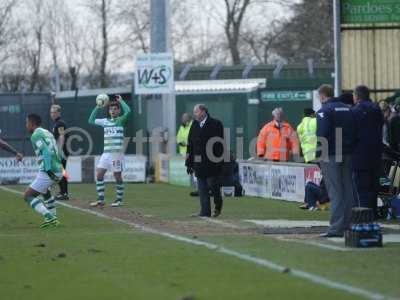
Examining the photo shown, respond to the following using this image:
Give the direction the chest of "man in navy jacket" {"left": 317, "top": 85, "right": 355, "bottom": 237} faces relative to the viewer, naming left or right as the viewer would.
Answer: facing away from the viewer and to the left of the viewer

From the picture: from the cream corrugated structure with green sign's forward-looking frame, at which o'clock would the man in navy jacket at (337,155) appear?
The man in navy jacket is roughly at 12 o'clock from the cream corrugated structure with green sign.

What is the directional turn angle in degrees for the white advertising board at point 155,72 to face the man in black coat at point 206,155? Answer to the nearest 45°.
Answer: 0° — it already faces them

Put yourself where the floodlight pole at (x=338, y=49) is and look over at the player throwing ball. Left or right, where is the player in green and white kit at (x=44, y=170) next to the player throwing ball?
left

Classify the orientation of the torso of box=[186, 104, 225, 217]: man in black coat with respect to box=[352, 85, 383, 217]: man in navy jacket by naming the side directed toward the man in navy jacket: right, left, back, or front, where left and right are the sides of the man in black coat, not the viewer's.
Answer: left

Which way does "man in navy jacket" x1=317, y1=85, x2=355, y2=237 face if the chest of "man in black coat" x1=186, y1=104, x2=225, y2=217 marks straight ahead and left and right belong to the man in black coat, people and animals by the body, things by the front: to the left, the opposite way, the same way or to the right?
to the right
